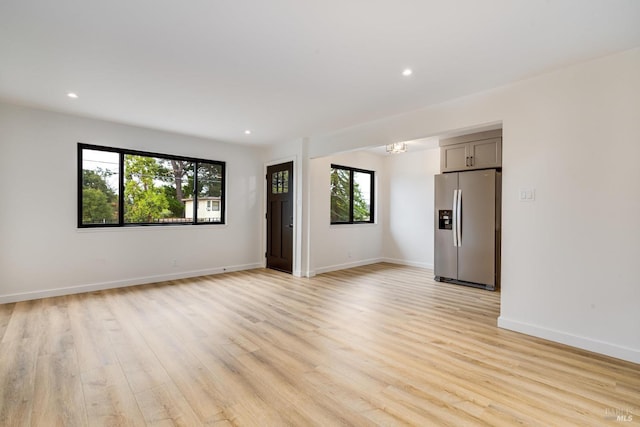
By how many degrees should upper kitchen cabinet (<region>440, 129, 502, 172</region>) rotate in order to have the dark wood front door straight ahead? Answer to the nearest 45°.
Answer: approximately 45° to its right

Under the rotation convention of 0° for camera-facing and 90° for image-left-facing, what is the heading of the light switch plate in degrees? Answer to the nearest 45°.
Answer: approximately 0°

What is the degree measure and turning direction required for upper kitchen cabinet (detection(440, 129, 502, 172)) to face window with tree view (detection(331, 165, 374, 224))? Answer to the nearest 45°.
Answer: approximately 45° to its right

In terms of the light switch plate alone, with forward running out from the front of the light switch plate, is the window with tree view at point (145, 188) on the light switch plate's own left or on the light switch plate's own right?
on the light switch plate's own right

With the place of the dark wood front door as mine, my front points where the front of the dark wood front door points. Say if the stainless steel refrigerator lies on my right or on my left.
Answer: on my left

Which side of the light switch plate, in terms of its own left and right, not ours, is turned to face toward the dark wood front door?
right

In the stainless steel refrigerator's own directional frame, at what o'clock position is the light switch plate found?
The light switch plate is roughly at 10 o'clock from the stainless steel refrigerator.

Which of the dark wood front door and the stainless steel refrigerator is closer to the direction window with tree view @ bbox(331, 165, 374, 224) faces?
the stainless steel refrigerator

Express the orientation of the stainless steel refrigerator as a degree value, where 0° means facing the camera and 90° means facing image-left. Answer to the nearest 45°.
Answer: approximately 45°
